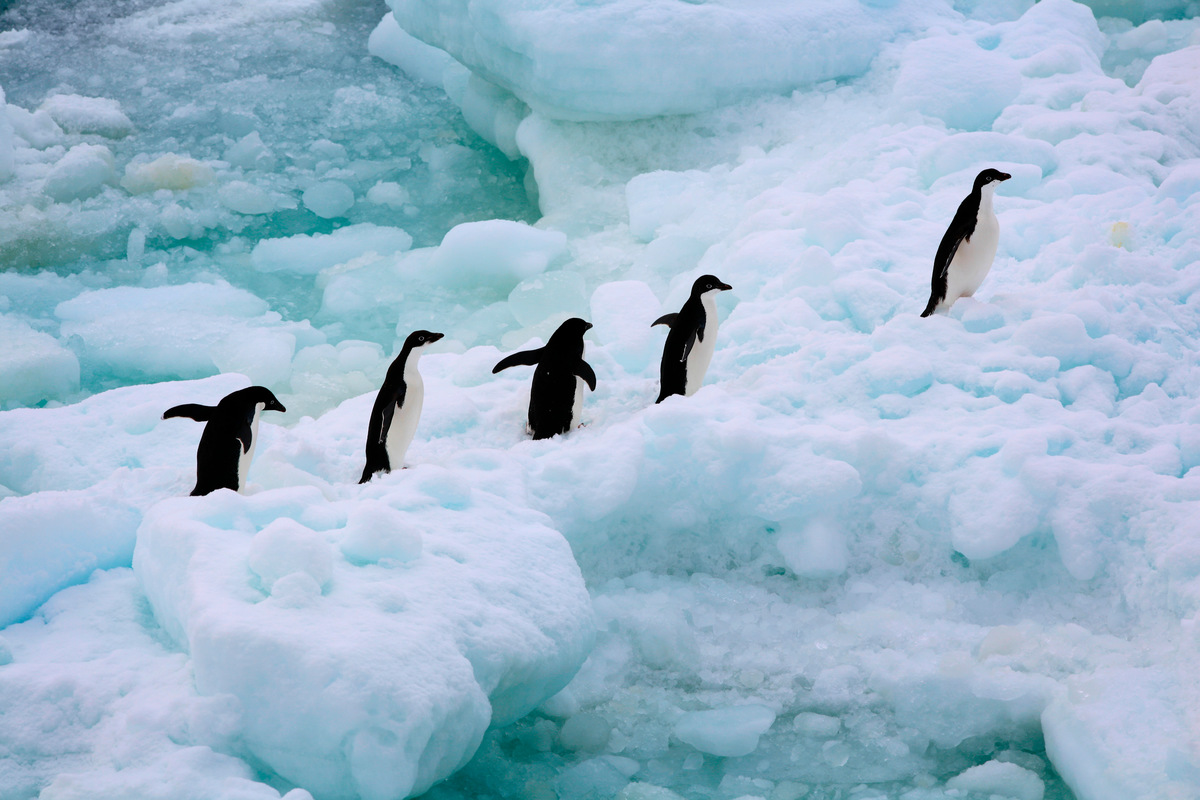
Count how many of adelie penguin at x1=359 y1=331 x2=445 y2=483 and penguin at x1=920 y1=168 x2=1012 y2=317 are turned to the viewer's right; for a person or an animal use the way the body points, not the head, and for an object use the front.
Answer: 2

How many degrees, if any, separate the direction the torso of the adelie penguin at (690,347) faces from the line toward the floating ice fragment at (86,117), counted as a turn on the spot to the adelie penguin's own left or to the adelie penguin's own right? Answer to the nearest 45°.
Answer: approximately 135° to the adelie penguin's own left

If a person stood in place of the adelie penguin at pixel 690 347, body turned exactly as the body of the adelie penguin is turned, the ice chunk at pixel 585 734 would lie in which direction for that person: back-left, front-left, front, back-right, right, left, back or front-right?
right

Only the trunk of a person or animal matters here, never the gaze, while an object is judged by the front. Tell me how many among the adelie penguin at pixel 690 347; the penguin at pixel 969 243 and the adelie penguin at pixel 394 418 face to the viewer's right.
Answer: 3

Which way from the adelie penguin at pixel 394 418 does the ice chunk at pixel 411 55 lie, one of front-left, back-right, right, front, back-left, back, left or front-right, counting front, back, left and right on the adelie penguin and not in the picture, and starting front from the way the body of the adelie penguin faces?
left

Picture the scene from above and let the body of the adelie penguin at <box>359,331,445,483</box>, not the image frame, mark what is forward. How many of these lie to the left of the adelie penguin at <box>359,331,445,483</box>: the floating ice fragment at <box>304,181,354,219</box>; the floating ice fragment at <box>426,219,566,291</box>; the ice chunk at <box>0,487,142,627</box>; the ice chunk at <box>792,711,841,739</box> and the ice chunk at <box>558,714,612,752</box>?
2

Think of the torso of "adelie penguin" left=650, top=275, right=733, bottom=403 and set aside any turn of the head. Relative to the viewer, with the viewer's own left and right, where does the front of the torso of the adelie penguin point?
facing to the right of the viewer

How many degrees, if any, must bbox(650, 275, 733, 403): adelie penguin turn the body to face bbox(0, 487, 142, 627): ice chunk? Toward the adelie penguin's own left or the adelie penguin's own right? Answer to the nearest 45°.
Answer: approximately 135° to the adelie penguin's own right

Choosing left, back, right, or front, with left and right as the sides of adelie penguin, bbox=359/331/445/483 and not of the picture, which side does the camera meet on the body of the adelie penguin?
right

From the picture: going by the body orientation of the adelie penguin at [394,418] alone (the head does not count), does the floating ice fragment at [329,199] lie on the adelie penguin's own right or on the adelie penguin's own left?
on the adelie penguin's own left

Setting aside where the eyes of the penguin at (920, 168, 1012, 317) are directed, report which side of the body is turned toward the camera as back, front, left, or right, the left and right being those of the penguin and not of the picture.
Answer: right

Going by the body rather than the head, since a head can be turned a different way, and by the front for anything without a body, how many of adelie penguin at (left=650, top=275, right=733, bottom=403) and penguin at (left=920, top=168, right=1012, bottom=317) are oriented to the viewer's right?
2
